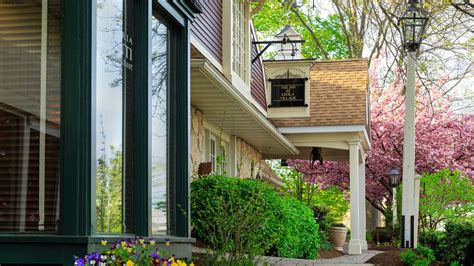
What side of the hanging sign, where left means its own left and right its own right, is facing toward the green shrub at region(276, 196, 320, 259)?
front

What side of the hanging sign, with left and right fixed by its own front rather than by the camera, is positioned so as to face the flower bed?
front

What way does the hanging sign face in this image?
toward the camera

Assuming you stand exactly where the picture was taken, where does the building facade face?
facing the viewer and to the right of the viewer

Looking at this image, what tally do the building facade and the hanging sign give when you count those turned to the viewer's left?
0
